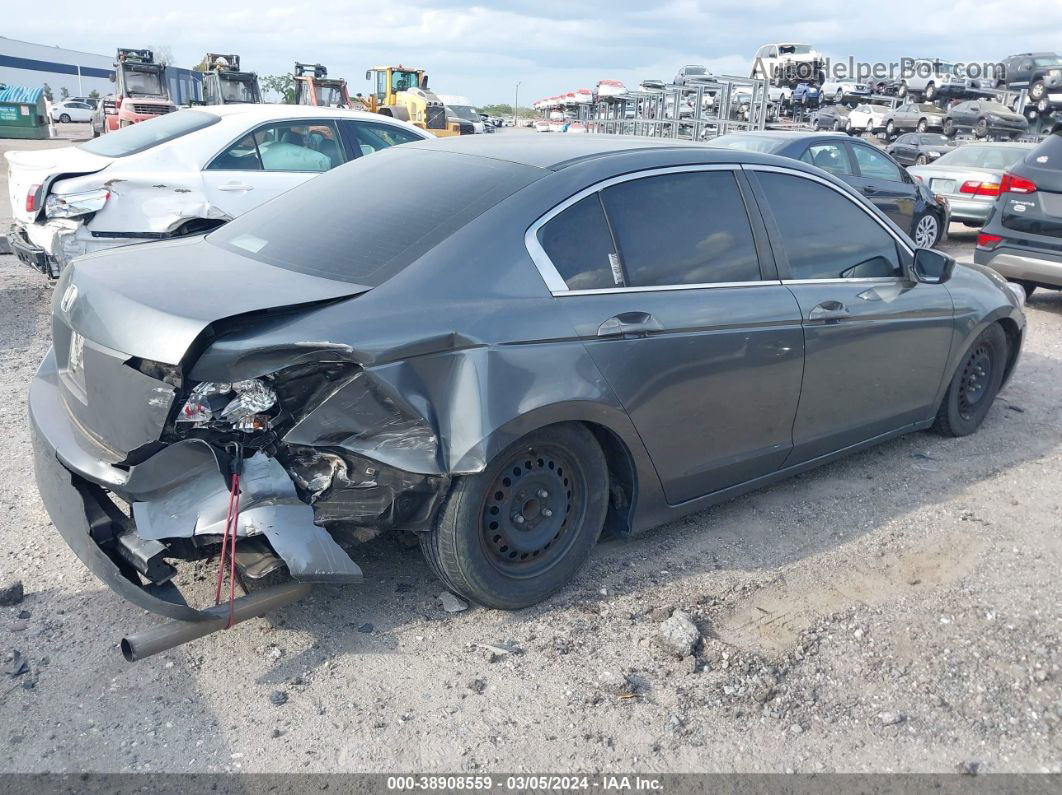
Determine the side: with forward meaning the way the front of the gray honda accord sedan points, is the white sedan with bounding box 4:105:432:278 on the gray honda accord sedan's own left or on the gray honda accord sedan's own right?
on the gray honda accord sedan's own left

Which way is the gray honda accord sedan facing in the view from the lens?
facing away from the viewer and to the right of the viewer

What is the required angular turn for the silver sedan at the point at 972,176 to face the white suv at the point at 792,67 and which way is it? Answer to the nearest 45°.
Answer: approximately 45° to its left

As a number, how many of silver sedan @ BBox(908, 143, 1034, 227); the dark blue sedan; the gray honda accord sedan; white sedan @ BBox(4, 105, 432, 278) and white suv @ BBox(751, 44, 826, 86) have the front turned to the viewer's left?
0

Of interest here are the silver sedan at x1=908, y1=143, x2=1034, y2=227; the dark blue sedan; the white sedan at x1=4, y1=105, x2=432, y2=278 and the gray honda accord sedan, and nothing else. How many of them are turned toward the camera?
0

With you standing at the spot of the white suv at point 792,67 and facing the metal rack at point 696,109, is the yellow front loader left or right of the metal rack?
left

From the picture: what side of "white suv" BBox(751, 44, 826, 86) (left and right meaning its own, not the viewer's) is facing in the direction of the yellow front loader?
right

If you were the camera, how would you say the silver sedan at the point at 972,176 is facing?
facing away from the viewer and to the right of the viewer

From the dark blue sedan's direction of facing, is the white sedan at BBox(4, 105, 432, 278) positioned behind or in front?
behind

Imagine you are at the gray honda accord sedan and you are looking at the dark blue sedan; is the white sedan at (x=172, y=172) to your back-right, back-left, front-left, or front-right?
front-left

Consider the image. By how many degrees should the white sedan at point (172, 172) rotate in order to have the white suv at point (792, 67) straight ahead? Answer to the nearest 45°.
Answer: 0° — it already faces it

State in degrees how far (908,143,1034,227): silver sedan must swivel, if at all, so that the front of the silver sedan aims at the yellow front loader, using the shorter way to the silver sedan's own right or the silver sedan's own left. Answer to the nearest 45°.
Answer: approximately 90° to the silver sedan's own left

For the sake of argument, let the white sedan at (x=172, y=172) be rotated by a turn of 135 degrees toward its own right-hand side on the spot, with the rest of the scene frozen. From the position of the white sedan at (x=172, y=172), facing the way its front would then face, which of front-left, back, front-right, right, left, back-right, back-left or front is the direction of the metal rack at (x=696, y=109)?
back-left

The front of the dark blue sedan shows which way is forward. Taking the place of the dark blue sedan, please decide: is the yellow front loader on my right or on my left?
on my left

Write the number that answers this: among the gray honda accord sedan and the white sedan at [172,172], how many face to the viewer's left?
0

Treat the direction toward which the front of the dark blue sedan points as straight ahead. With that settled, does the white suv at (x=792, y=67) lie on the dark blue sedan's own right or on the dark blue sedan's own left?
on the dark blue sedan's own left
